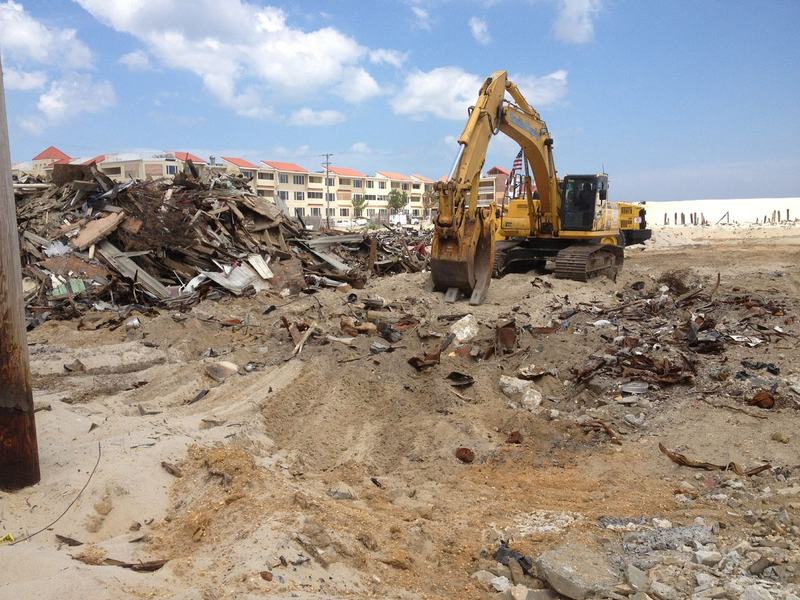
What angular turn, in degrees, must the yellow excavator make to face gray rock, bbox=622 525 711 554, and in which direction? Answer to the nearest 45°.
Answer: approximately 45° to its left

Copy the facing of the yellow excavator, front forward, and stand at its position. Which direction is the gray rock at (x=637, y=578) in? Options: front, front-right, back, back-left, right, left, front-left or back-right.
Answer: front-left

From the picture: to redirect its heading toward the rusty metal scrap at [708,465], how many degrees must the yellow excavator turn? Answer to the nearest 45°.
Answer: approximately 45° to its left

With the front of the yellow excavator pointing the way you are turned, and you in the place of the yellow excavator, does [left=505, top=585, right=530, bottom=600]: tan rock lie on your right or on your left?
on your left

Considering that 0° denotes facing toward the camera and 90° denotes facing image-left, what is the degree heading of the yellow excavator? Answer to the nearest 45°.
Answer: approximately 45°

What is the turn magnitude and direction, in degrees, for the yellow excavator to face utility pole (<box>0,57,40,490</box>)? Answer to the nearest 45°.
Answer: approximately 45° to its left

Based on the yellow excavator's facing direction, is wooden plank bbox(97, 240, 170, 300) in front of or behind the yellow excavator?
in front

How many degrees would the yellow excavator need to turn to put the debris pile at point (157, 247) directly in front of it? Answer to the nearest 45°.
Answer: approximately 45° to its right

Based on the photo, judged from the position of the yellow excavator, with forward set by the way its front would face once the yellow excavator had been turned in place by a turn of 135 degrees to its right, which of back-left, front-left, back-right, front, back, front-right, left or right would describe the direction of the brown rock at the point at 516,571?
back

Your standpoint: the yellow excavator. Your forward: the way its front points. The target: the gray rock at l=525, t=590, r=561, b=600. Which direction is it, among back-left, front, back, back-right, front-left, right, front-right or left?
front-left

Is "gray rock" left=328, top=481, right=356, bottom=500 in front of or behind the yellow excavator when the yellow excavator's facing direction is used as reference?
in front

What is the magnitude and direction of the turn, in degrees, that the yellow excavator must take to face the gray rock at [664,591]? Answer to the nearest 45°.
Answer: approximately 45° to its left
